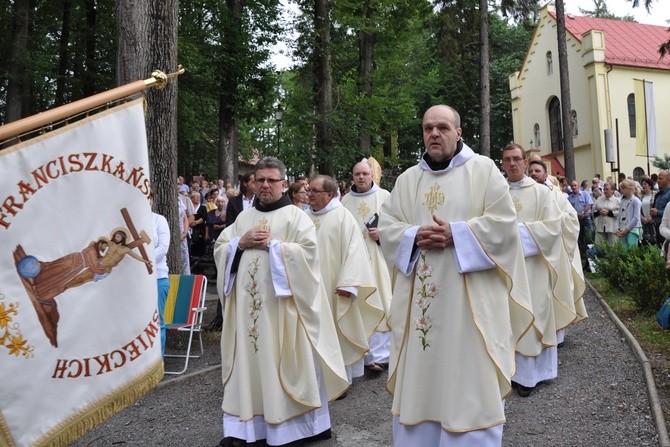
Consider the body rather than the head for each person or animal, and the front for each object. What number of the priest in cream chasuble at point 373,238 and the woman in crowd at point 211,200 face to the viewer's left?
0

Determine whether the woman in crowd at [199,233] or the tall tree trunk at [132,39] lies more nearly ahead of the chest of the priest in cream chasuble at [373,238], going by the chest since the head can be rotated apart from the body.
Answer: the tall tree trunk

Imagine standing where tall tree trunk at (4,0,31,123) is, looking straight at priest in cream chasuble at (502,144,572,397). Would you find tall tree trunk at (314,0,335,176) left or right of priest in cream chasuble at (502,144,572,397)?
left

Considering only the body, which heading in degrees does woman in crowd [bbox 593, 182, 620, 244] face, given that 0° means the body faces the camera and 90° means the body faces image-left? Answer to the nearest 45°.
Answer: approximately 45°

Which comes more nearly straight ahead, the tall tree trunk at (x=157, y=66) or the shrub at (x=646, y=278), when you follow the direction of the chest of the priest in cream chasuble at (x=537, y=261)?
the tall tree trunk

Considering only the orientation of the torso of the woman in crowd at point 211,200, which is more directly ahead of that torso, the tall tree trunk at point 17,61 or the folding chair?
the folding chair

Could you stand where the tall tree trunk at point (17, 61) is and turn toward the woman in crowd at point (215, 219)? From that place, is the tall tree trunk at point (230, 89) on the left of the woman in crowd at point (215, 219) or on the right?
left

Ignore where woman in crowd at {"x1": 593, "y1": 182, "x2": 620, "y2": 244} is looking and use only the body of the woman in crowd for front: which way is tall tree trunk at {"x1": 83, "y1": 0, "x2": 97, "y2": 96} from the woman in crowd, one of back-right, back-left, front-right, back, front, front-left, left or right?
front-right

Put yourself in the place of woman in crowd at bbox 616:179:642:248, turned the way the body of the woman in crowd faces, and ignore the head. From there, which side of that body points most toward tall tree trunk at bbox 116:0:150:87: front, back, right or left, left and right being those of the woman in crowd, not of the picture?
front
